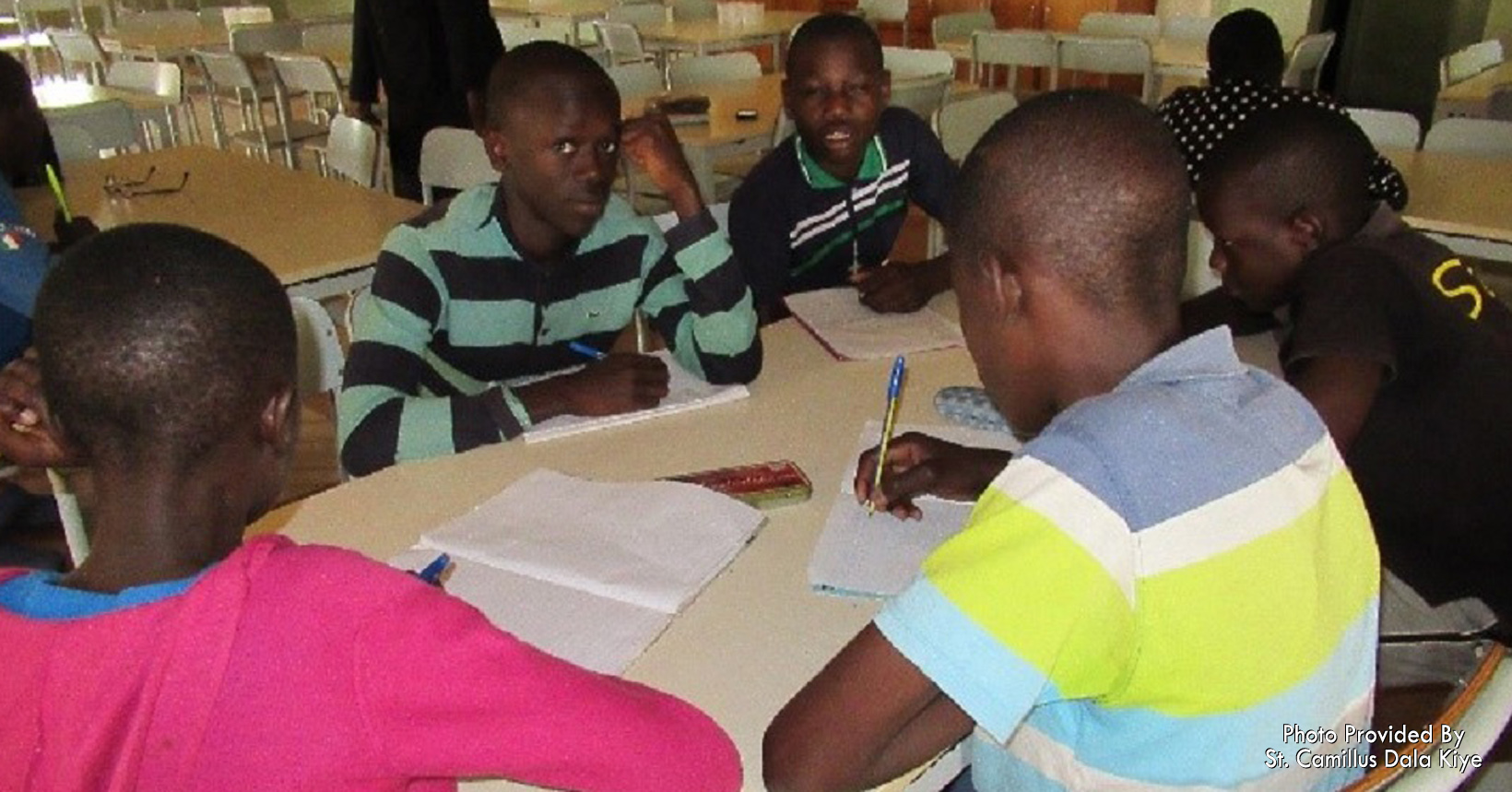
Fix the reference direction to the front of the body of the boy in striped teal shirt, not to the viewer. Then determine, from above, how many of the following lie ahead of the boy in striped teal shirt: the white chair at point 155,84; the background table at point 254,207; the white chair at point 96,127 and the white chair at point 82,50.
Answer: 0

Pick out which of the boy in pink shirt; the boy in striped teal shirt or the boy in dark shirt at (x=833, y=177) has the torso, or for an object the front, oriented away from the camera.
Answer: the boy in pink shirt

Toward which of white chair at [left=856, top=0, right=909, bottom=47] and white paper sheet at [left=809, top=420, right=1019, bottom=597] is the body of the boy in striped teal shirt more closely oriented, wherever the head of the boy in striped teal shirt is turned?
the white paper sheet

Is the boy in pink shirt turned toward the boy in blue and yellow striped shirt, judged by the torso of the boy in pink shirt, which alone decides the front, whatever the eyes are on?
no

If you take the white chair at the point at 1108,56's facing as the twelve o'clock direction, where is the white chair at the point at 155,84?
the white chair at the point at 155,84 is roughly at 8 o'clock from the white chair at the point at 1108,56.

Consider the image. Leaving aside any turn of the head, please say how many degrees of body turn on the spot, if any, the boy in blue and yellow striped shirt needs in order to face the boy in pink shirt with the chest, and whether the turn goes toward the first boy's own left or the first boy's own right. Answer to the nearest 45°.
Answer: approximately 45° to the first boy's own left

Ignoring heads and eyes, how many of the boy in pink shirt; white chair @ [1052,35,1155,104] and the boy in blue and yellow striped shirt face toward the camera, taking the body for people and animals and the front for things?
0

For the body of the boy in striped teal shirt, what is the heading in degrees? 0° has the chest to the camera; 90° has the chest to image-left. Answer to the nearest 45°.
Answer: approximately 315°

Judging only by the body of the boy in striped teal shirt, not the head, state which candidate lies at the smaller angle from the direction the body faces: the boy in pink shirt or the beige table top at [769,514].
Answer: the beige table top

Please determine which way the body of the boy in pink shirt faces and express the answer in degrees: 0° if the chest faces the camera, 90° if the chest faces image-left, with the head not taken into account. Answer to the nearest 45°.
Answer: approximately 180°

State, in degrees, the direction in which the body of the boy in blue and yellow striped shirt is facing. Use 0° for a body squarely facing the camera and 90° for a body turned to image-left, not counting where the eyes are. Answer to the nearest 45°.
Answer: approximately 135°

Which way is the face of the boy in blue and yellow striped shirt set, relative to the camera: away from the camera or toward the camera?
away from the camera

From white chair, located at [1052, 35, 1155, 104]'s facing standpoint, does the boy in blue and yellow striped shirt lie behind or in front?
behind

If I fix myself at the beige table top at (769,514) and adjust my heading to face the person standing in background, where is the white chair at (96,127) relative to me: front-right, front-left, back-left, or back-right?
front-left

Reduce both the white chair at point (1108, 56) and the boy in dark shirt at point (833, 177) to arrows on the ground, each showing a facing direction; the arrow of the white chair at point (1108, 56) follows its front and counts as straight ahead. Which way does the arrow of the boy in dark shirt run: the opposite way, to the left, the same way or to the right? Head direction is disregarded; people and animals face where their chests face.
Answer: the opposite way

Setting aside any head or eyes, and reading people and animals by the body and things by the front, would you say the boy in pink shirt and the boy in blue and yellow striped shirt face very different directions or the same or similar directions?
same or similar directions

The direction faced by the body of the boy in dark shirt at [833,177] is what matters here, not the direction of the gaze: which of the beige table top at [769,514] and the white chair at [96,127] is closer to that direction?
the beige table top

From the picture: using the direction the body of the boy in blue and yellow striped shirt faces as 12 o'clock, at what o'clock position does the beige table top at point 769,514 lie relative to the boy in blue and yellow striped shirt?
The beige table top is roughly at 12 o'clock from the boy in blue and yellow striped shirt.

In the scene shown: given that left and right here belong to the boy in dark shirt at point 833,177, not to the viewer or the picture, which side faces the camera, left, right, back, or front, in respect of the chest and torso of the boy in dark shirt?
front

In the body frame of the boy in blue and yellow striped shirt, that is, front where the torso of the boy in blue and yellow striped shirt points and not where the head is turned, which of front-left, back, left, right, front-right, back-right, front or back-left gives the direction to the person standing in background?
front

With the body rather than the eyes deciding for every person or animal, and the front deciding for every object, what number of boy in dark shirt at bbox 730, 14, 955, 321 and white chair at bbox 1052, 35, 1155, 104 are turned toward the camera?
1
